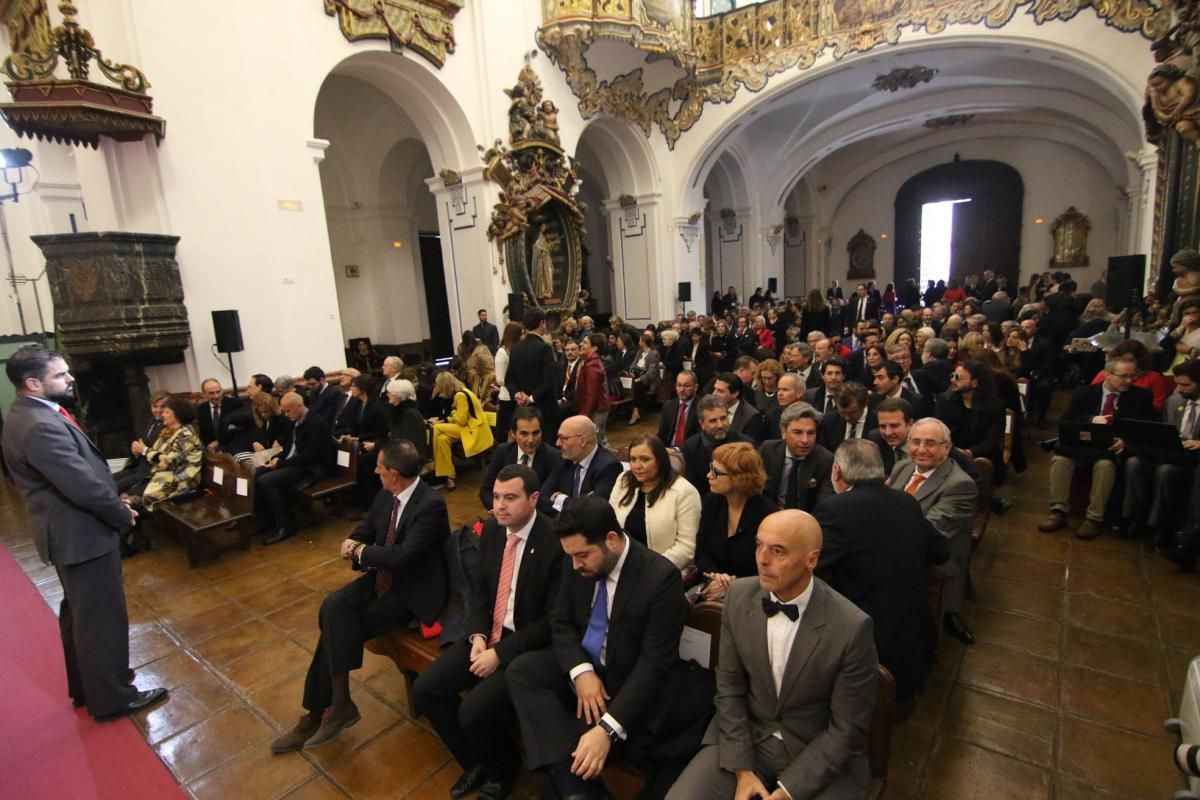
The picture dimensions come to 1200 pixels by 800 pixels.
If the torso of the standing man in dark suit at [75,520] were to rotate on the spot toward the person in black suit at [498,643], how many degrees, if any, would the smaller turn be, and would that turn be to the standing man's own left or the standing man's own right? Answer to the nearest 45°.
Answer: approximately 45° to the standing man's own right

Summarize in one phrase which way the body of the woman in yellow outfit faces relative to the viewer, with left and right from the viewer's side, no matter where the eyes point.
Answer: facing to the left of the viewer

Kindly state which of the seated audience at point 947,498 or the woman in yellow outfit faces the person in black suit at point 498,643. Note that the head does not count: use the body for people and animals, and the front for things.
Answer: the seated audience at point 947,498

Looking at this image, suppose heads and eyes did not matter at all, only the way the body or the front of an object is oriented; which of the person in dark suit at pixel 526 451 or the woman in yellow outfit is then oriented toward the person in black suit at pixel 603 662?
the person in dark suit at pixel 526 451

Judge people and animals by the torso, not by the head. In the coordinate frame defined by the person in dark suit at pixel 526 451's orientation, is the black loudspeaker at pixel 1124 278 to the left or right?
on their left

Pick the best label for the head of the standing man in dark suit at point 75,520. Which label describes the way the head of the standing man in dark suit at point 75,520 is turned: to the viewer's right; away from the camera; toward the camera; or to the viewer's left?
to the viewer's right

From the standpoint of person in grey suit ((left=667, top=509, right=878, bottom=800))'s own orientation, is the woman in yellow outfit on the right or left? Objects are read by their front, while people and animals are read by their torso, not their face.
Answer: on their right

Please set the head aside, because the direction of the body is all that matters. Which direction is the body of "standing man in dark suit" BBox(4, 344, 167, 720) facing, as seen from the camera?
to the viewer's right

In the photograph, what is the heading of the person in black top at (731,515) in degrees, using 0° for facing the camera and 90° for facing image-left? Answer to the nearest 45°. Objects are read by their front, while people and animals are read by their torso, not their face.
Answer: approximately 45°
